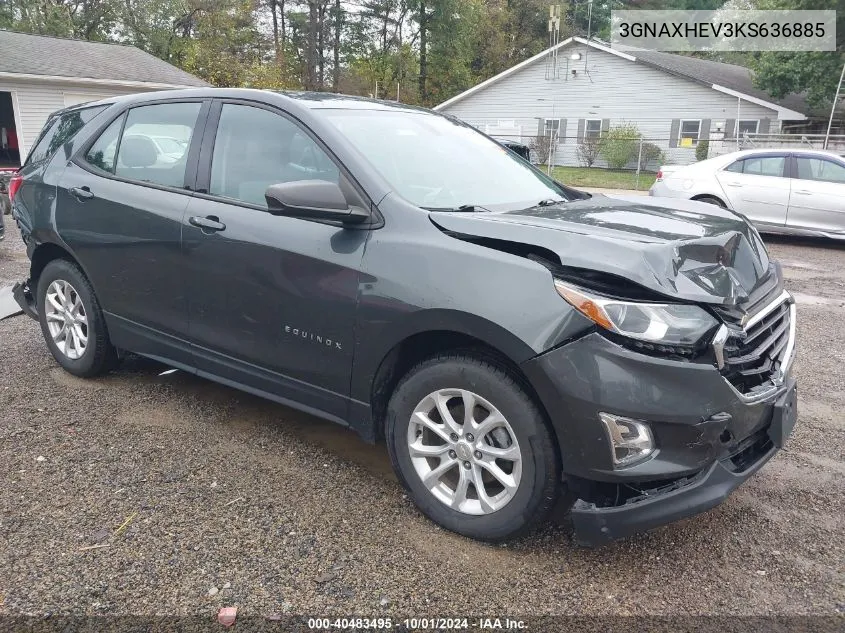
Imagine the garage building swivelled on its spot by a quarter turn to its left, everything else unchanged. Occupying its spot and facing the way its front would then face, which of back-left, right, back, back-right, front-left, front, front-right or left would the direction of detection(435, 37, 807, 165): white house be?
front

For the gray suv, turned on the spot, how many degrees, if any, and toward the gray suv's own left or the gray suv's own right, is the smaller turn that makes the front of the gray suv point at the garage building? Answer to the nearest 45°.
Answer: approximately 180°

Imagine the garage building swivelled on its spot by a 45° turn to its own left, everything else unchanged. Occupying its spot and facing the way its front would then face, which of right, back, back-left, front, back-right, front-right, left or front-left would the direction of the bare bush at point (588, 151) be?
front-left

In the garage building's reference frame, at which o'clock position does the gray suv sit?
The gray suv is roughly at 12 o'clock from the garage building.

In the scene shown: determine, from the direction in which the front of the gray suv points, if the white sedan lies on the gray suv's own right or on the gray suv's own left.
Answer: on the gray suv's own left

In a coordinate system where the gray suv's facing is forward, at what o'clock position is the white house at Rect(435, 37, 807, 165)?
The white house is roughly at 8 o'clock from the gray suv.

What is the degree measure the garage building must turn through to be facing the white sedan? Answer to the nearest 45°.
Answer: approximately 45° to its left

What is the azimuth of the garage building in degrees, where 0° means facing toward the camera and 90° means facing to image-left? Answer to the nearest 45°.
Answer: approximately 0°

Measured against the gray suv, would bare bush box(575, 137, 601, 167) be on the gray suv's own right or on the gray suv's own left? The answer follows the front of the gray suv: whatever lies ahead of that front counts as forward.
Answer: on the gray suv's own left

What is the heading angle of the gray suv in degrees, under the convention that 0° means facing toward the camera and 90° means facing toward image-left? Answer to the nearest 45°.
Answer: approximately 315°
